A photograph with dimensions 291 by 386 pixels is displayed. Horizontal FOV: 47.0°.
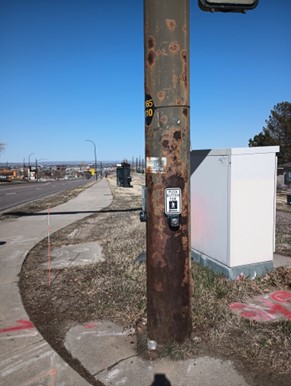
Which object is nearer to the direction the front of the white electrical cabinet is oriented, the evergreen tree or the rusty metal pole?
the rusty metal pole

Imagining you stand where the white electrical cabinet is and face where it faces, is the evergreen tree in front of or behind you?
behind

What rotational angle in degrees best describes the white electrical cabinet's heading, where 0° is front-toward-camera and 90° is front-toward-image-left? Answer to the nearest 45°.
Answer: approximately 45°

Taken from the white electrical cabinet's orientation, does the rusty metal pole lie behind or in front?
in front
